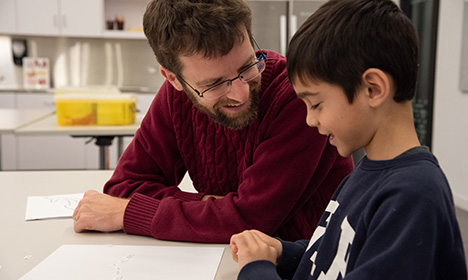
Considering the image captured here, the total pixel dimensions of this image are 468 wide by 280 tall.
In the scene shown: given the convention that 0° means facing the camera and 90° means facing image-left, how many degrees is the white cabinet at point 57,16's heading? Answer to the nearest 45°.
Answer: approximately 0°

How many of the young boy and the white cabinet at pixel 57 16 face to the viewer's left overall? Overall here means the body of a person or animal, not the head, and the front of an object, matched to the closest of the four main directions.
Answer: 1

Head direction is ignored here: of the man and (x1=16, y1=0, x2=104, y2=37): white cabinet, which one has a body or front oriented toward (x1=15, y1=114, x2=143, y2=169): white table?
the white cabinet

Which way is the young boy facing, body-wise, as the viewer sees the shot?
to the viewer's left

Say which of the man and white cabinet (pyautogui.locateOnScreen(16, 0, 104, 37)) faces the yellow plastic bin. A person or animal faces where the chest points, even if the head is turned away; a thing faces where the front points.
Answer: the white cabinet

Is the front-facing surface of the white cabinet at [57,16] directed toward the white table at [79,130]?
yes

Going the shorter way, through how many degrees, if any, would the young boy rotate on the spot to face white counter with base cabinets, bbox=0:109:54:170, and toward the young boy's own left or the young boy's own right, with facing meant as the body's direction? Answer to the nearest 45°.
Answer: approximately 45° to the young boy's own right
